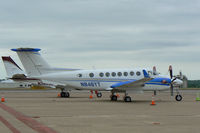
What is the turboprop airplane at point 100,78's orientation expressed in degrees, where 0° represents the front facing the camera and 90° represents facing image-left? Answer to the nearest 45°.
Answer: approximately 270°
